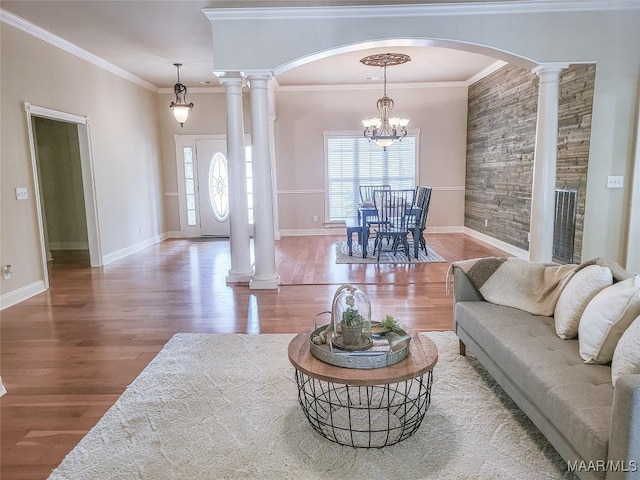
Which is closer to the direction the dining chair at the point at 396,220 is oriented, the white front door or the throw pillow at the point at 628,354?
the white front door

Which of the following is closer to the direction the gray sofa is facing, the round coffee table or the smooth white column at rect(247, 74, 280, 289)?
the round coffee table

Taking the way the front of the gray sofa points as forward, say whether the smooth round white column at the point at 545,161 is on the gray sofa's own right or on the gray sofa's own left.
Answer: on the gray sofa's own right

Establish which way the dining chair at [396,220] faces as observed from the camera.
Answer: facing away from the viewer

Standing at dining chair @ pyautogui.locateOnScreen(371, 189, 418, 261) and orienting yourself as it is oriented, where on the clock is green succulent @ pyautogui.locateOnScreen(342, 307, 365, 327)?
The green succulent is roughly at 6 o'clock from the dining chair.

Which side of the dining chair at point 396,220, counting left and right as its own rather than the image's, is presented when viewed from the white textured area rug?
back

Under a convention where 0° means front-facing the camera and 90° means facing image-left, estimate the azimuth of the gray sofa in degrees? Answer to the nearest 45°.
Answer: approximately 45°

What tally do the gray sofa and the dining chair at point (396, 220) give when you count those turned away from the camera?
1

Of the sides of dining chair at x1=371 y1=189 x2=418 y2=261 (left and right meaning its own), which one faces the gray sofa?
back

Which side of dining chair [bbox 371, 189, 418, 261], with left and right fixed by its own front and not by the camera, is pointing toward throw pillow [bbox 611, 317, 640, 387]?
back

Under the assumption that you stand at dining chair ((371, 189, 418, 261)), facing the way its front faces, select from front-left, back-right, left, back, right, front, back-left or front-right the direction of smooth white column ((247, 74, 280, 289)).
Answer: back-left

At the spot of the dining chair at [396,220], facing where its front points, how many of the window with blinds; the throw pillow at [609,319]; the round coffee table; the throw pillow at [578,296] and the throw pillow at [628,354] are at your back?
4
